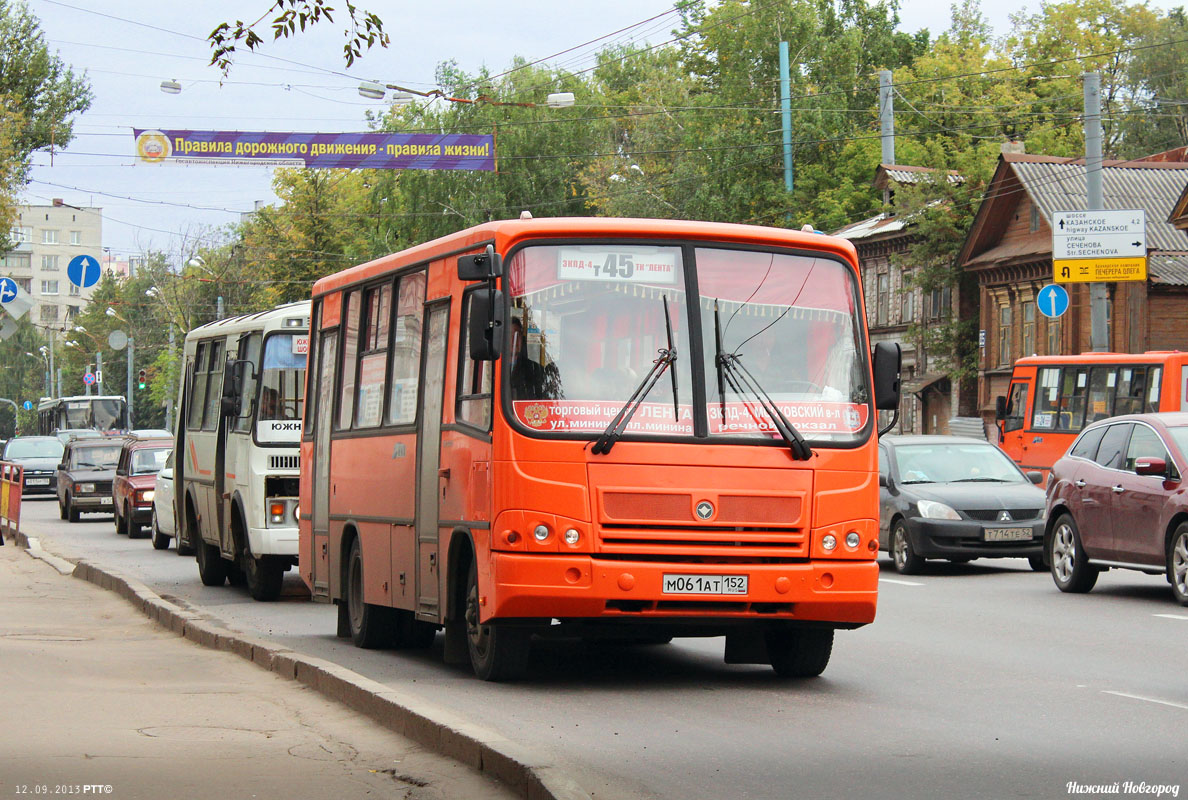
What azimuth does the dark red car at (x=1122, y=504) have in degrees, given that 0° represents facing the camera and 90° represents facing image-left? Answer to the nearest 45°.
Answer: approximately 315°

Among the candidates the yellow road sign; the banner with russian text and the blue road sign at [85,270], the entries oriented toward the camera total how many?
3

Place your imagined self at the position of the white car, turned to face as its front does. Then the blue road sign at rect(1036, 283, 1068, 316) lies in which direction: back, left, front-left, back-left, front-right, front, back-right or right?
front-left

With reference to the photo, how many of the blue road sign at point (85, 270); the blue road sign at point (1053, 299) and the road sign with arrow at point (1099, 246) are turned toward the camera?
3

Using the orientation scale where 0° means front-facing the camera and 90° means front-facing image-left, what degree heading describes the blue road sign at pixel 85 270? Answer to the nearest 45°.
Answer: approximately 0°

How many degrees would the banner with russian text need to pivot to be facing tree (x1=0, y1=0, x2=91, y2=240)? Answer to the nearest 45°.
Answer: approximately 90° to its right

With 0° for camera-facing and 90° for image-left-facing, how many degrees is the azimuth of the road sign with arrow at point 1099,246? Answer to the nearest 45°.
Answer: approximately 0°

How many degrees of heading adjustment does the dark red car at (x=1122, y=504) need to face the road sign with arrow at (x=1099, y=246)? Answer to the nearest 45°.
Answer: approximately 135° to its left

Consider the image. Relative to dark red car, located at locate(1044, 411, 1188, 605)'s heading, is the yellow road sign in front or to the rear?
to the rear
